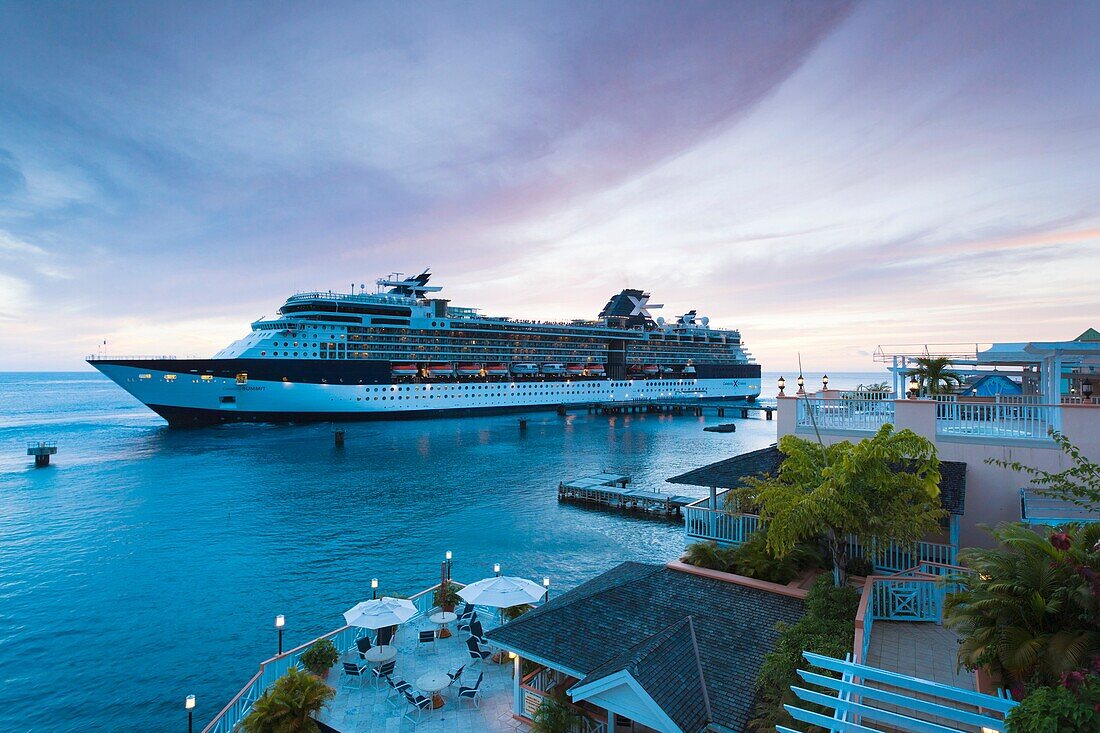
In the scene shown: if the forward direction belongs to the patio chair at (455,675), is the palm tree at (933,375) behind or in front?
behind

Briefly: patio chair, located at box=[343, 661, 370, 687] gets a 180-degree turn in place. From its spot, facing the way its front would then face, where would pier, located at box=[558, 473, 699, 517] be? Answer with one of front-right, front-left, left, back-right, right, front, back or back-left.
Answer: back

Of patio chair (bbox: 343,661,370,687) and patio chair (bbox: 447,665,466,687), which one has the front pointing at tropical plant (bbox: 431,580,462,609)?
patio chair (bbox: 343,661,370,687)

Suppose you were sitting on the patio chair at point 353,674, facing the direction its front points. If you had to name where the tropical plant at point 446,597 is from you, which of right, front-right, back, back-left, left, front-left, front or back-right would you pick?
front

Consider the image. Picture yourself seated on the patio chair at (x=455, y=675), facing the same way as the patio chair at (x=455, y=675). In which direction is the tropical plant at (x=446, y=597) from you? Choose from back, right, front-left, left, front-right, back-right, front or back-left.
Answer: back-right

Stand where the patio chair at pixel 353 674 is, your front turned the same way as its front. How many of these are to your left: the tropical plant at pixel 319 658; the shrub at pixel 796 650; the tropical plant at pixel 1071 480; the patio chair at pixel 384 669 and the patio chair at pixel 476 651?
1

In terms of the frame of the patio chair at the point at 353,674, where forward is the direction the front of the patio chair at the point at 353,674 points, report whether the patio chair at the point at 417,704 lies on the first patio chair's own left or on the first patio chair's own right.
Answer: on the first patio chair's own right

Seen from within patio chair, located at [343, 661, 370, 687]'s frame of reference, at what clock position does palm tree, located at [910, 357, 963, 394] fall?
The palm tree is roughly at 1 o'clock from the patio chair.

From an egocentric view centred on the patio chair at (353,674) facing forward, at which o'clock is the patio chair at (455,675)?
the patio chair at (455,675) is roughly at 2 o'clock from the patio chair at (353,674).

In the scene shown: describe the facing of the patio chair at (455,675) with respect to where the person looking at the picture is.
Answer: facing the viewer and to the left of the viewer

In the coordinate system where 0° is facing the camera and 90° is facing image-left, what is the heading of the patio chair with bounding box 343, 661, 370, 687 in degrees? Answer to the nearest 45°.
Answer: approximately 225°

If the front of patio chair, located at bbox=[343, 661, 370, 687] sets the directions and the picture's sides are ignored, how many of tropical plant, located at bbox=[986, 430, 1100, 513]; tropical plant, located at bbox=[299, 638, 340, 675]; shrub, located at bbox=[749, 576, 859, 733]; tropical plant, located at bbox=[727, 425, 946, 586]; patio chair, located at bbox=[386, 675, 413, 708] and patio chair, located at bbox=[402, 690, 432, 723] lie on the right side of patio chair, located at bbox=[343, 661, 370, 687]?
5

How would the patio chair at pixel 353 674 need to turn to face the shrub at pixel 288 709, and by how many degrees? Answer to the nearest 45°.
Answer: approximately 180°

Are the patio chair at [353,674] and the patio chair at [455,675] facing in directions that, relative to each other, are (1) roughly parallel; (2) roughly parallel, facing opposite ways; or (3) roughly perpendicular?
roughly parallel, facing opposite ways

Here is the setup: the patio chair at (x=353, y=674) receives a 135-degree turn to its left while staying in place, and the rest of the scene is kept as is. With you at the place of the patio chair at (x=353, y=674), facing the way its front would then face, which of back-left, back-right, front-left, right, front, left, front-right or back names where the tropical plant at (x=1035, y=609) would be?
back-left
